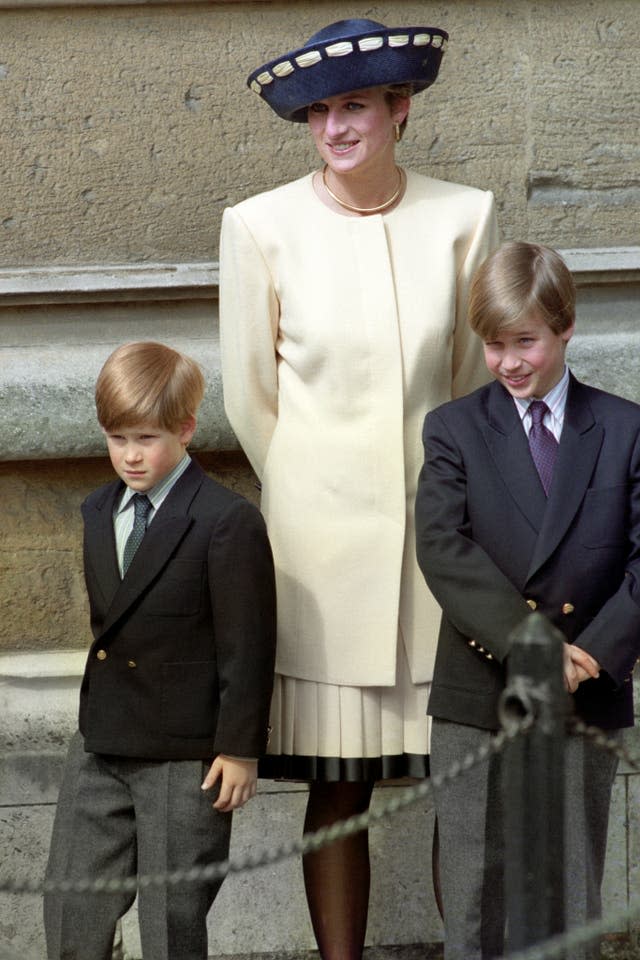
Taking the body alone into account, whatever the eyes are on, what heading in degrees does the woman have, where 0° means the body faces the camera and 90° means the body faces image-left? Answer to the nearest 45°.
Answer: approximately 0°

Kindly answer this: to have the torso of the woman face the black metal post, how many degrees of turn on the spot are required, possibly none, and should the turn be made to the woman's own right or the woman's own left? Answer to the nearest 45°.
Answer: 0° — they already face it
